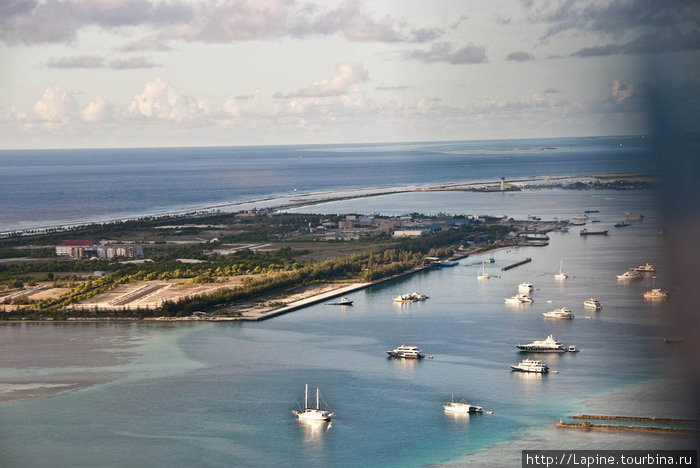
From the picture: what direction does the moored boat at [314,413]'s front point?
to the viewer's left

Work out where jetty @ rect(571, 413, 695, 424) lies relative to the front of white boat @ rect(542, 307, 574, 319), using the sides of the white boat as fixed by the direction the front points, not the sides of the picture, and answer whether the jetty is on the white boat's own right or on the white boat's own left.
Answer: on the white boat's own left

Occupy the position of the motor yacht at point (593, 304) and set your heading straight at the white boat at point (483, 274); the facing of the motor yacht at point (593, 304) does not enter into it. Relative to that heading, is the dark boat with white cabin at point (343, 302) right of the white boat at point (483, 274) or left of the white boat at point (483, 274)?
left

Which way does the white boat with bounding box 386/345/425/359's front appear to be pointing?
to the viewer's left

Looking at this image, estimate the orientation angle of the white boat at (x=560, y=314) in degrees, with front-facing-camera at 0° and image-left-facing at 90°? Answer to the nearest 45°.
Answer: approximately 90°

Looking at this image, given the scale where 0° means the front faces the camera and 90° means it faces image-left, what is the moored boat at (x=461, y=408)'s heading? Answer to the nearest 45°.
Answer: approximately 90°

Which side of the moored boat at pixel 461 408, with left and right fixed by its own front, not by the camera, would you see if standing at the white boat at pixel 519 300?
right

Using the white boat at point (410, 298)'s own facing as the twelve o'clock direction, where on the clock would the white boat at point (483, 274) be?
the white boat at point (483, 274) is roughly at 4 o'clock from the white boat at point (410, 298).

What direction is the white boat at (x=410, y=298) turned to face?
to the viewer's left

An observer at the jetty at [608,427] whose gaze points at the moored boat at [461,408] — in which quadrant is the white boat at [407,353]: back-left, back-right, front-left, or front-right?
front-right

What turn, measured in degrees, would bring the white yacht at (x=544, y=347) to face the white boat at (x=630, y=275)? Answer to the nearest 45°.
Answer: approximately 90° to its right

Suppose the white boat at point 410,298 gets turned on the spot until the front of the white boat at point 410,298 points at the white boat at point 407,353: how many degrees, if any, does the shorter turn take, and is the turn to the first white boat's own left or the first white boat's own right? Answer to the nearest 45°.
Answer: approximately 90° to the first white boat's own left

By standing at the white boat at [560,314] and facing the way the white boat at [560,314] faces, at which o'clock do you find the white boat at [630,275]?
the white boat at [630,275] is roughly at 4 o'clock from the white boat at [560,314].

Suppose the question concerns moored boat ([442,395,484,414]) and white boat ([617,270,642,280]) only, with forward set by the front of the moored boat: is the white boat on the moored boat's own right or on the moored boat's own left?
on the moored boat's own right

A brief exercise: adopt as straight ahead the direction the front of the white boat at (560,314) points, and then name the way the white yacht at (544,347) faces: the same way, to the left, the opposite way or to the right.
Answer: the same way

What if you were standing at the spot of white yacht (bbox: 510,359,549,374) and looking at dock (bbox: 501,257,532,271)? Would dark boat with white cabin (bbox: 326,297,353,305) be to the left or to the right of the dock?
left

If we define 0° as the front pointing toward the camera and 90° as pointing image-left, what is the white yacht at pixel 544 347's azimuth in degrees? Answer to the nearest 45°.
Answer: approximately 90°
